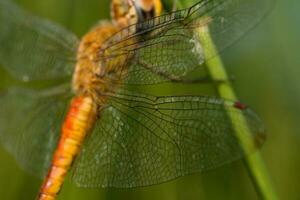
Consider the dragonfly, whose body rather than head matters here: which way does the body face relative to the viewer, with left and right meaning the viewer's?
facing away from the viewer and to the right of the viewer
